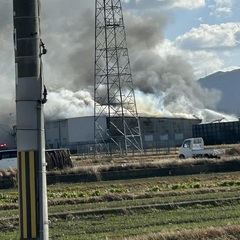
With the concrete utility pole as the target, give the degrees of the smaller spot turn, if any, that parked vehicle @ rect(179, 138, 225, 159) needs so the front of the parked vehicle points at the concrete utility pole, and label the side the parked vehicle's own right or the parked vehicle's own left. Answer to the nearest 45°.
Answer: approximately 90° to the parked vehicle's own left

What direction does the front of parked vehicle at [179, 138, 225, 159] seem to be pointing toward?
to the viewer's left
